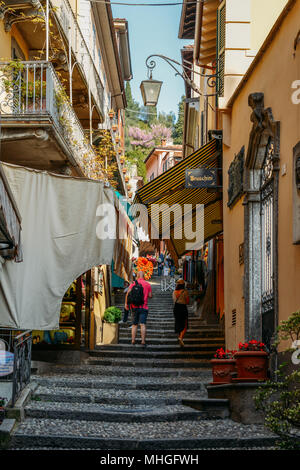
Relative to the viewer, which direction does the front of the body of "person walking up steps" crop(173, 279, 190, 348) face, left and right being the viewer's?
facing away from the viewer

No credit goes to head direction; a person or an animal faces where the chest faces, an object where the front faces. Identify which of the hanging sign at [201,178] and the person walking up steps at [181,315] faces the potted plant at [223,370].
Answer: the hanging sign

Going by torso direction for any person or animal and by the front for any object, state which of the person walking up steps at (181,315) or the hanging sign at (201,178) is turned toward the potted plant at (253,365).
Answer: the hanging sign

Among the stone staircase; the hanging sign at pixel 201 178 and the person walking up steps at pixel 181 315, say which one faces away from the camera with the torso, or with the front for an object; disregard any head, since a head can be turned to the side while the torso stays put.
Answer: the person walking up steps

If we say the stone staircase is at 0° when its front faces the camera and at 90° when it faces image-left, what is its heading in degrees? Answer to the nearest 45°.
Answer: approximately 0°

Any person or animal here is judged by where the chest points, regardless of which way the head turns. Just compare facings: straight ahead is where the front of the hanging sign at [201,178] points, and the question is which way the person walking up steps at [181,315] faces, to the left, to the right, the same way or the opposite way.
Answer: the opposite way

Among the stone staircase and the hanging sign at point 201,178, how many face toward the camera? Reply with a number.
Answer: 2

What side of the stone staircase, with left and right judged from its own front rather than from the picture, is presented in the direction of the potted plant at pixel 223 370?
left

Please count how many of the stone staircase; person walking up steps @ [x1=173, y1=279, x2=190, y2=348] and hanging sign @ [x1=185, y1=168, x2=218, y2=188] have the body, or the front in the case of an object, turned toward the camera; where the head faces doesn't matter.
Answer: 2

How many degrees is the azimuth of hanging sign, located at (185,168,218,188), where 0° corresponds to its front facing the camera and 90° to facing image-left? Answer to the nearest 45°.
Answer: approximately 0°

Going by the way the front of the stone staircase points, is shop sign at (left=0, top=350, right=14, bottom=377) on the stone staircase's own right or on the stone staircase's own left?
on the stone staircase's own right
